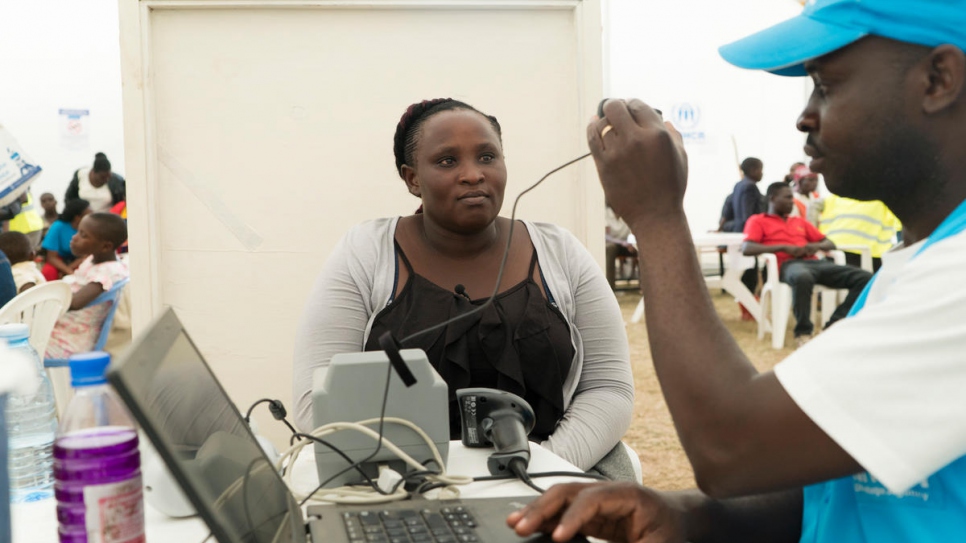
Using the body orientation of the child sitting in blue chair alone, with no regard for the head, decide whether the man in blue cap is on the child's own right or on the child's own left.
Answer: on the child's own left

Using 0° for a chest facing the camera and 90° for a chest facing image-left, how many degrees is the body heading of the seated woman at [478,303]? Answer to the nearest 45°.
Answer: approximately 0°

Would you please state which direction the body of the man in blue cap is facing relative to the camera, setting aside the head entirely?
to the viewer's left

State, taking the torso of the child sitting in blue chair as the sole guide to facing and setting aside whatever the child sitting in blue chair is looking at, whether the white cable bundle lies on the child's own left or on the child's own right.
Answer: on the child's own left

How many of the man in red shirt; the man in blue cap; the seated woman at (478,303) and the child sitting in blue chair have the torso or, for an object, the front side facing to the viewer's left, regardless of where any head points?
2

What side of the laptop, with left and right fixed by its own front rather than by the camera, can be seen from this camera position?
right
